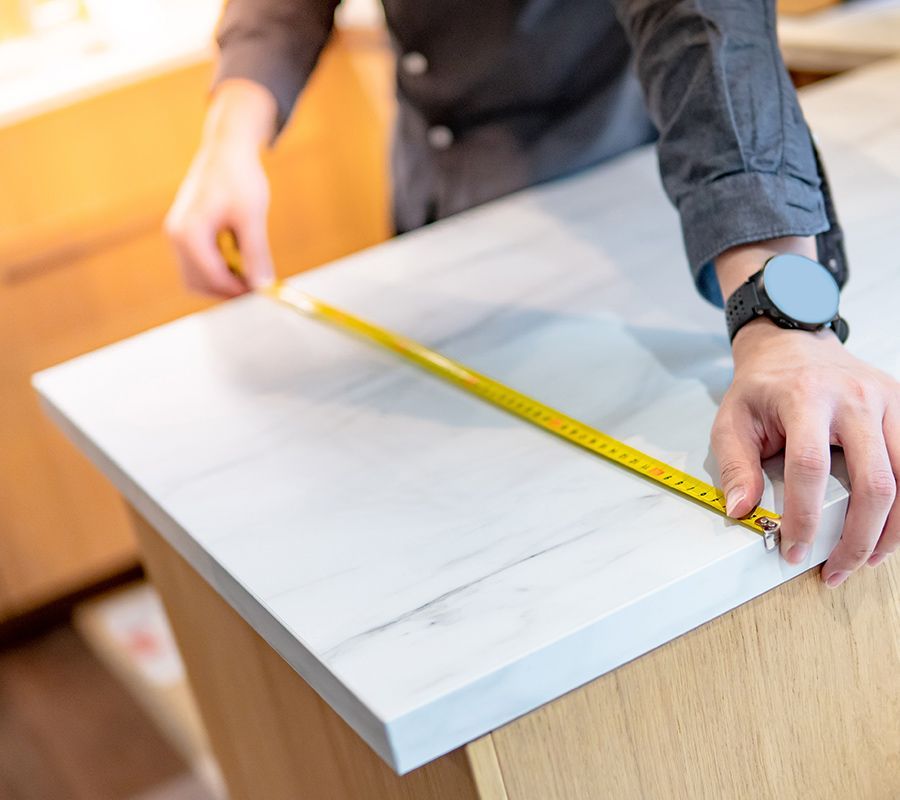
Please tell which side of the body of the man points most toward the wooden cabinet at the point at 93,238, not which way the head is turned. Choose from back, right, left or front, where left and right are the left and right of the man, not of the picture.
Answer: right

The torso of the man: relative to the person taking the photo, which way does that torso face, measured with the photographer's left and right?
facing the viewer and to the left of the viewer

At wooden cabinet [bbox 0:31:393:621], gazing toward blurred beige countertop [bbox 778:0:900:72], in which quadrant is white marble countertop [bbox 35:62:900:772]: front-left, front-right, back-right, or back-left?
front-right

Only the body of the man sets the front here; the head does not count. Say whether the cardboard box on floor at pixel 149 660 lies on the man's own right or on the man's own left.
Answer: on the man's own right

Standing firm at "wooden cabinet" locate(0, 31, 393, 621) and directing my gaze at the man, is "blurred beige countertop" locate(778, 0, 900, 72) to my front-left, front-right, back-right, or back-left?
front-left
